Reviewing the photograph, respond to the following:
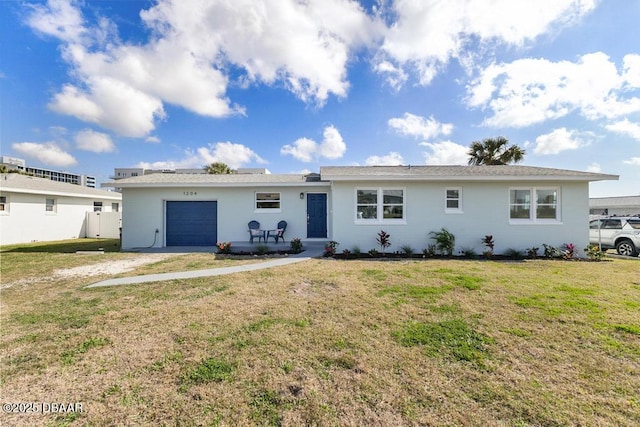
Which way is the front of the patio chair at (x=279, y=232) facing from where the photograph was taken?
facing the viewer and to the left of the viewer

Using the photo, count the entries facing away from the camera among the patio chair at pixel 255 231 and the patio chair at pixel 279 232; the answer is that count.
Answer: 0

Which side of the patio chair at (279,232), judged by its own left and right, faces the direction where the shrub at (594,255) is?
left

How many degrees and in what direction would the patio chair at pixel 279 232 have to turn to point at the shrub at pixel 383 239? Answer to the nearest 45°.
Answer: approximately 90° to its left

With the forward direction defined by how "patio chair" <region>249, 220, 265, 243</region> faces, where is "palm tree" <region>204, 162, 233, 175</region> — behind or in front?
behind

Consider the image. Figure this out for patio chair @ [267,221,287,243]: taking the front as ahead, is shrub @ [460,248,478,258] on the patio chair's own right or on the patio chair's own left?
on the patio chair's own left

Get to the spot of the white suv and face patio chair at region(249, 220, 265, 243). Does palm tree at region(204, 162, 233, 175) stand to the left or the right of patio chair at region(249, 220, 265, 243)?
right

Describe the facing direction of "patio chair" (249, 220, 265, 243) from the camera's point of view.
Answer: facing the viewer and to the right of the viewer

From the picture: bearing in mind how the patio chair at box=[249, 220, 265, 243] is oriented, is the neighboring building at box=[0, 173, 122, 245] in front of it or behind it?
behind
